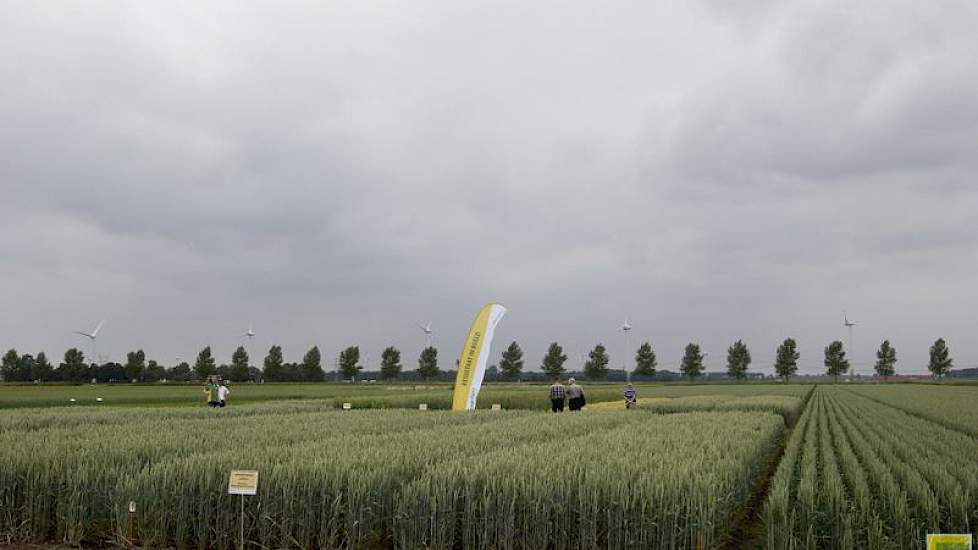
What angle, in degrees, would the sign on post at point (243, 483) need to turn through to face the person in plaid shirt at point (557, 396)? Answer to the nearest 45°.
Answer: approximately 135° to its left

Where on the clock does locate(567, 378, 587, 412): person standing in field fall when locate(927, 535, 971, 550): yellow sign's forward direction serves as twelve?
The person standing in field is roughly at 5 o'clock from the yellow sign.

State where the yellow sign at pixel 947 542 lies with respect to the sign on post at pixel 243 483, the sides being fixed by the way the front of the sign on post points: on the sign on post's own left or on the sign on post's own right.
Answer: on the sign on post's own left

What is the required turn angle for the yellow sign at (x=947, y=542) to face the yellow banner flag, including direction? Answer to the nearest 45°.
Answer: approximately 135° to its right

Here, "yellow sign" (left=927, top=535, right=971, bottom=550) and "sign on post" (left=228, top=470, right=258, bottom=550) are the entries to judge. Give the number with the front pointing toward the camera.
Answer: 2

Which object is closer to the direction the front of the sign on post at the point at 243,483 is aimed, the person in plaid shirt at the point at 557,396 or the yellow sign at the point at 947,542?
the yellow sign

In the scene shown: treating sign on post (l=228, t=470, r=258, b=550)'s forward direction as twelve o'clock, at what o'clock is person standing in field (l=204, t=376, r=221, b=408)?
The person standing in field is roughly at 6 o'clock from the sign on post.

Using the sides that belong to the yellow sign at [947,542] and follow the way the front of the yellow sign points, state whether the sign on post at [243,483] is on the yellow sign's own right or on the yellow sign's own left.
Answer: on the yellow sign's own right

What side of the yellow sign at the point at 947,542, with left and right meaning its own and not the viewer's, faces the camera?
front
